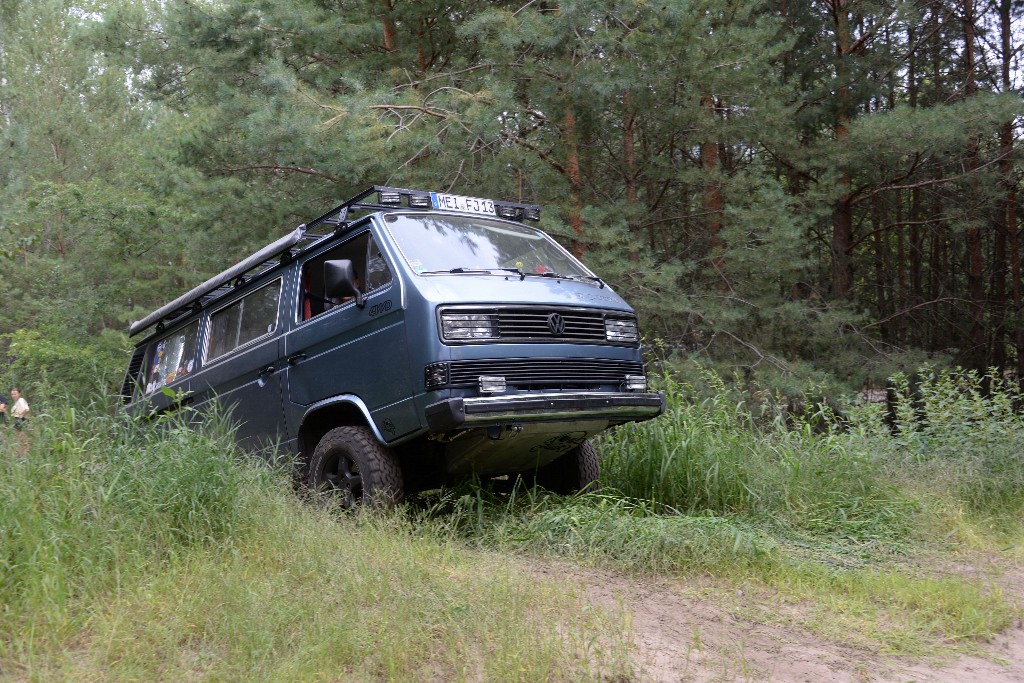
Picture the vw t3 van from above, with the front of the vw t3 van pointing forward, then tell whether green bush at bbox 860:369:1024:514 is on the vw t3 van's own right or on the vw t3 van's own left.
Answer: on the vw t3 van's own left

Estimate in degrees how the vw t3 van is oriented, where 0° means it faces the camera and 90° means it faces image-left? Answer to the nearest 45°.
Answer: approximately 315°
